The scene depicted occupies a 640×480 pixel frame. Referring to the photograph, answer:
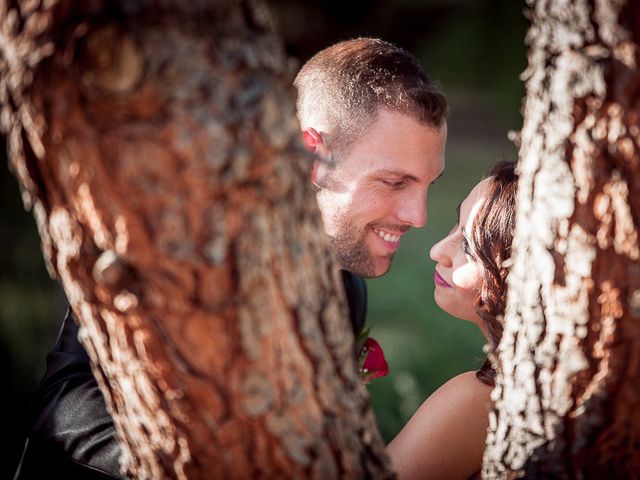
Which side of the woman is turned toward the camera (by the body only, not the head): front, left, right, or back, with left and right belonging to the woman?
left

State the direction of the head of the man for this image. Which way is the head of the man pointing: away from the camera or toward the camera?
toward the camera

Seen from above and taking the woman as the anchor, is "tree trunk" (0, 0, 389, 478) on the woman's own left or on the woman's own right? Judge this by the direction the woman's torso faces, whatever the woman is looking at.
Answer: on the woman's own left

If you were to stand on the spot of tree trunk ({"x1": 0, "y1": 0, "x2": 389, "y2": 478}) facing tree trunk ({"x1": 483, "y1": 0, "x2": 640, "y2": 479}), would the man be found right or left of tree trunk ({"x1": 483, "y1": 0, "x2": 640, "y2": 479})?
left

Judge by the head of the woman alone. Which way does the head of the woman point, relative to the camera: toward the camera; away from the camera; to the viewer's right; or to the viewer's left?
to the viewer's left
